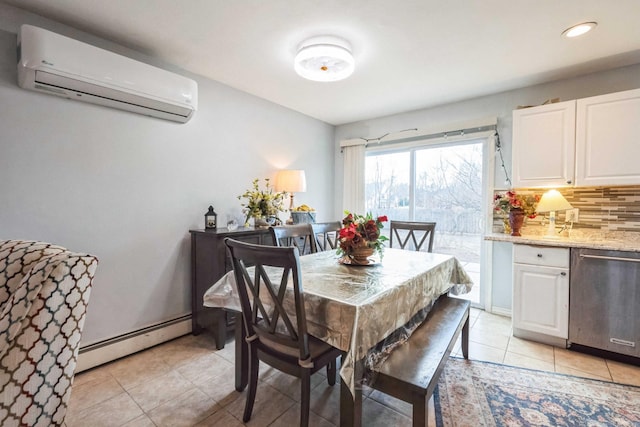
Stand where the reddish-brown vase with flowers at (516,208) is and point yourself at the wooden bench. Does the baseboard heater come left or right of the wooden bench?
right

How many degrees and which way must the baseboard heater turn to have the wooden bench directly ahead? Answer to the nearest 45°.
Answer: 0° — it already faces it

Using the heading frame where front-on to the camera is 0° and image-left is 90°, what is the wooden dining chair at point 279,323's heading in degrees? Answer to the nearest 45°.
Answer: approximately 225°

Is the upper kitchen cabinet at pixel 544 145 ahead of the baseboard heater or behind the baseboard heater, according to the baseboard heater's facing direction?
ahead

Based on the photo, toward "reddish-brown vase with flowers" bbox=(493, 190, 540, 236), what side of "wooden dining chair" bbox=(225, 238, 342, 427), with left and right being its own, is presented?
front

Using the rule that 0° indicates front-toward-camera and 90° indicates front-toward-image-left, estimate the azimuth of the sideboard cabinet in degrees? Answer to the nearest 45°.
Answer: approximately 315°

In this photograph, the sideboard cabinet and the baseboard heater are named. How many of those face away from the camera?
0

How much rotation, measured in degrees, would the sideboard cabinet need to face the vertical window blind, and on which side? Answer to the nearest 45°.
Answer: approximately 90° to its left

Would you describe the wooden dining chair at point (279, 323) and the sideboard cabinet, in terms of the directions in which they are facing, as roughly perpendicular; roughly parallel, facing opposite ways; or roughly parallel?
roughly perpendicular

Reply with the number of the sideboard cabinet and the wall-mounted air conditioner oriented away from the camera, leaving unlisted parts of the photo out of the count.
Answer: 0

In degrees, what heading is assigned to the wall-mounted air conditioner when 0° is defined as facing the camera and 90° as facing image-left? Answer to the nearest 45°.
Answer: approximately 315°
